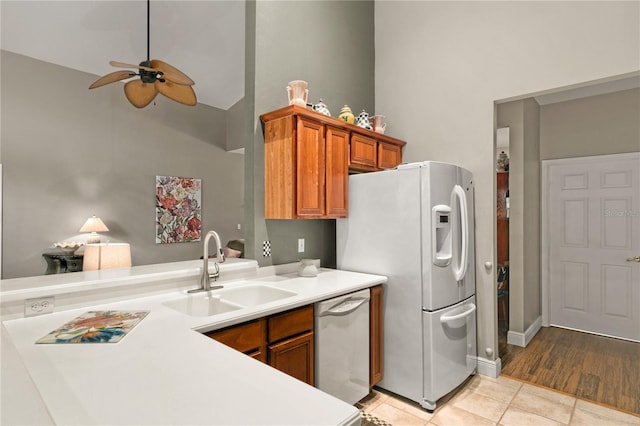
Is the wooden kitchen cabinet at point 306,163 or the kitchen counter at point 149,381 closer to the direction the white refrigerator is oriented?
the kitchen counter

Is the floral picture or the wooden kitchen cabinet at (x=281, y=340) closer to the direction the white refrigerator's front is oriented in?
the wooden kitchen cabinet

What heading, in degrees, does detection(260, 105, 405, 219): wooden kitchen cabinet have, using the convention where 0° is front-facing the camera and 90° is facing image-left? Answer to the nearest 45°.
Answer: approximately 315°

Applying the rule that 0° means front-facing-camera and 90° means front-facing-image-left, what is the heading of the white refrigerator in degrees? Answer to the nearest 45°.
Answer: approximately 315°

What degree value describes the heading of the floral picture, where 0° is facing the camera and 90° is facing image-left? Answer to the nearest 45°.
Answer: approximately 315°
